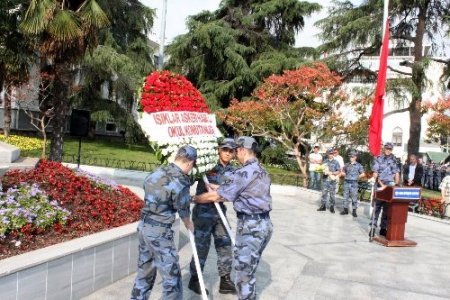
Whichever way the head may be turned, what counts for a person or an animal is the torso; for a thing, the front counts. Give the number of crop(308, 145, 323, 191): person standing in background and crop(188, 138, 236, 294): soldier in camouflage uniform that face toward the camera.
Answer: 2

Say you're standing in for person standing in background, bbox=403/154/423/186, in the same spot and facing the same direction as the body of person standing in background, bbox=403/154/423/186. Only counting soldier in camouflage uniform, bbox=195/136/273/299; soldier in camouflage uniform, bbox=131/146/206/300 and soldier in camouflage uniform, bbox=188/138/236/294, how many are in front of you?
3

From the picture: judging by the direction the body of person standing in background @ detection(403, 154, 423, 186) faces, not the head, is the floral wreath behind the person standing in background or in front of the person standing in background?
in front

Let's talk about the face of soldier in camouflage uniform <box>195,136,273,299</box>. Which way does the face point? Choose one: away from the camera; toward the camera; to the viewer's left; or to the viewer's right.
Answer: to the viewer's left

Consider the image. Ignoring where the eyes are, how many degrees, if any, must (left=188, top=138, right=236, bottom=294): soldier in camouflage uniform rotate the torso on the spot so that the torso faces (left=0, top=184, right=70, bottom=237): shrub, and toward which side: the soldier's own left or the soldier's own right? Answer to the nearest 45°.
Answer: approximately 90° to the soldier's own right

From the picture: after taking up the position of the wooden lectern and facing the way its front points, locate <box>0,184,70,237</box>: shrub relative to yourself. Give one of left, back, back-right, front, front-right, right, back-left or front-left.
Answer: right

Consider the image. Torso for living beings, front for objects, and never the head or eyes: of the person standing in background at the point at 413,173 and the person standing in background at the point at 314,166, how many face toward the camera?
2

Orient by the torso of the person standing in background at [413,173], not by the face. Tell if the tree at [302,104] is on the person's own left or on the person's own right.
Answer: on the person's own right
